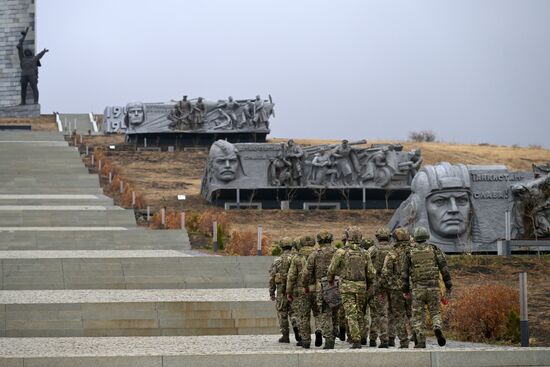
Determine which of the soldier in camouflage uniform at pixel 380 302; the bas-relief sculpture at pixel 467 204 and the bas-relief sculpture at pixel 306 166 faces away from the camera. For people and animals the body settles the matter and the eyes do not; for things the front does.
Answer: the soldier in camouflage uniform

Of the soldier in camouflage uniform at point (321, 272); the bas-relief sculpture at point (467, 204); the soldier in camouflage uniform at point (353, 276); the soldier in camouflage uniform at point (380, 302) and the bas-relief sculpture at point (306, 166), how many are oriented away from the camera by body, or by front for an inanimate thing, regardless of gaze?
3

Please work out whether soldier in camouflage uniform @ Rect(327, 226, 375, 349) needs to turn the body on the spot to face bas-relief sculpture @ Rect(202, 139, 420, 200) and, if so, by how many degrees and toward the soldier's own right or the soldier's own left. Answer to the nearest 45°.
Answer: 0° — they already face it

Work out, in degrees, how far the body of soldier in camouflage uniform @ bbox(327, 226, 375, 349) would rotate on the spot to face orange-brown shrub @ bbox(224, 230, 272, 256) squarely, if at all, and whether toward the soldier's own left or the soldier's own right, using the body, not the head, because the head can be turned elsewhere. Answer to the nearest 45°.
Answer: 0° — they already face it

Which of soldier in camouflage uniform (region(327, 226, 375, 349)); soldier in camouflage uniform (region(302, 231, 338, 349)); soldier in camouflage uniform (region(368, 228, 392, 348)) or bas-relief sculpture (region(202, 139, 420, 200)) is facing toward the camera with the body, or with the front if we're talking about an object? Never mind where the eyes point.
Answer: the bas-relief sculpture

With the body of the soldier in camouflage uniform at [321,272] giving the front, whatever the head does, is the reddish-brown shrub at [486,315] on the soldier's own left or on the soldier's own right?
on the soldier's own right

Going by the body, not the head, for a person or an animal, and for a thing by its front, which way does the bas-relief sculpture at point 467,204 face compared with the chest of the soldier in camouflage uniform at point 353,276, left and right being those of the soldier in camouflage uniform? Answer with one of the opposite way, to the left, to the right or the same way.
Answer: the opposite way

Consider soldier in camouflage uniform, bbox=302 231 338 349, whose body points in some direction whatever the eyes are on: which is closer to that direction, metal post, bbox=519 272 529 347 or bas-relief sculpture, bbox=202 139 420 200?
the bas-relief sculpture

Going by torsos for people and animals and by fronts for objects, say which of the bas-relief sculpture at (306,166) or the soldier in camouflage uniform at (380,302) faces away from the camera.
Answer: the soldier in camouflage uniform

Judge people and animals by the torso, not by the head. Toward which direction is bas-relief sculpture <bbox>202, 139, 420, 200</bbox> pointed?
toward the camera

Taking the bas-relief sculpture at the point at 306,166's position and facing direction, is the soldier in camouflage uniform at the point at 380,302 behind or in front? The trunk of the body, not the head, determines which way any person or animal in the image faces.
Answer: in front

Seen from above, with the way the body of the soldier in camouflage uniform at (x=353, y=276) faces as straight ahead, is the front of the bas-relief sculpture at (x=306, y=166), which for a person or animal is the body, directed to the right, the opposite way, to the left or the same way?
the opposite way

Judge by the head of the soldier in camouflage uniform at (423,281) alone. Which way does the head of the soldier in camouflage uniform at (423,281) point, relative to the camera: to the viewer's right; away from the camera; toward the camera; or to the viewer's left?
away from the camera

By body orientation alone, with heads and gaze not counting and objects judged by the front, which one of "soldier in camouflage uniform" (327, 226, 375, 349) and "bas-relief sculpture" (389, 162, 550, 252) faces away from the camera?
the soldier in camouflage uniform

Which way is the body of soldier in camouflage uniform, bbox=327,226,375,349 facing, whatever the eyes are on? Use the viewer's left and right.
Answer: facing away from the viewer

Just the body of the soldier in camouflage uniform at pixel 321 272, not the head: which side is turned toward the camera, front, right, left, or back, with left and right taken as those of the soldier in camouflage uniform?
back

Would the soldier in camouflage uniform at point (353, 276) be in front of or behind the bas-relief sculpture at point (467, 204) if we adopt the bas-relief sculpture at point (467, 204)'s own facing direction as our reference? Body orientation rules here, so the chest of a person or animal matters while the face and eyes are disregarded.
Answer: in front

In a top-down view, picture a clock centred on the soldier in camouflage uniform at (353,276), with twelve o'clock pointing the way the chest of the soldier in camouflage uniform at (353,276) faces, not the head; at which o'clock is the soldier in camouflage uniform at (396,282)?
the soldier in camouflage uniform at (396,282) is roughly at 3 o'clock from the soldier in camouflage uniform at (353,276).

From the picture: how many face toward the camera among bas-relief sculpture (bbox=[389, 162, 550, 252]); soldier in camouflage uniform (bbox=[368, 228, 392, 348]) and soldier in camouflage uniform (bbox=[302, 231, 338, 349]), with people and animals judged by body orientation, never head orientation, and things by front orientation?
1
